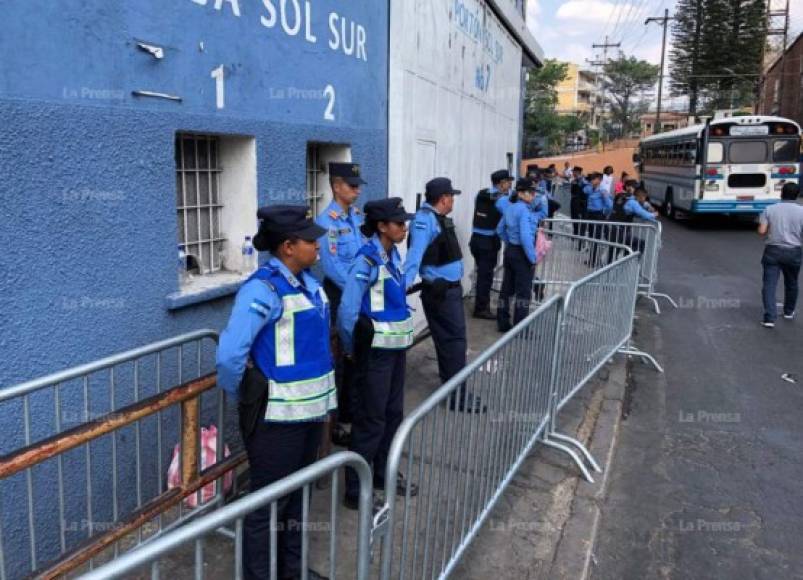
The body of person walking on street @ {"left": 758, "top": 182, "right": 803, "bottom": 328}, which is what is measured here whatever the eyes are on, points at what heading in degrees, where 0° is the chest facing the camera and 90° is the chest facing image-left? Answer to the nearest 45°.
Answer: approximately 180°

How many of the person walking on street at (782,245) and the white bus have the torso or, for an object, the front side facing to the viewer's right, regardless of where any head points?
0

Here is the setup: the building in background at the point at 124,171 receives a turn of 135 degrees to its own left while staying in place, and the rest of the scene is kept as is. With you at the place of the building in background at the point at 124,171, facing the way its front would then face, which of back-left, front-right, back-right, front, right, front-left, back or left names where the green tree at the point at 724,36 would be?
front-right

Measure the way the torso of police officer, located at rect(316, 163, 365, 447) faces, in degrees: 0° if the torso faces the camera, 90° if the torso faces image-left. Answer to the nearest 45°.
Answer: approximately 315°

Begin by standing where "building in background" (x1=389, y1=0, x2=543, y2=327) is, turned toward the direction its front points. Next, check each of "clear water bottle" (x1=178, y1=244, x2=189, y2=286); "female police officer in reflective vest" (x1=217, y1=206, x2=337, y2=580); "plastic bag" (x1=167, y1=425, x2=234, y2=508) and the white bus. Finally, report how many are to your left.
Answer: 1

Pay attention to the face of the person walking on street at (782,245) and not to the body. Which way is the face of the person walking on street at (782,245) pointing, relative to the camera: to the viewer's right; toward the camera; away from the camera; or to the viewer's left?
away from the camera

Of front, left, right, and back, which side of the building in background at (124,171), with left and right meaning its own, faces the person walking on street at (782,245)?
left

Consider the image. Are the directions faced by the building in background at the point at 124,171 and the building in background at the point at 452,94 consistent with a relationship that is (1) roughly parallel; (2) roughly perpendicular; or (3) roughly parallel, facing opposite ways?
roughly parallel

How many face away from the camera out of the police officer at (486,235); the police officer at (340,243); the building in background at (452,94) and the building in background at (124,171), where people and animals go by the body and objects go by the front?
0

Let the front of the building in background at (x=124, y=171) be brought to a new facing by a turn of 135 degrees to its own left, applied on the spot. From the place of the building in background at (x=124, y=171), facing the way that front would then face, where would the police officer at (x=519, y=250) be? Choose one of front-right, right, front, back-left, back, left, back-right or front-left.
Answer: front-right

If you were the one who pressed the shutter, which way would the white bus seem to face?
facing away from the viewer and to the left of the viewer
